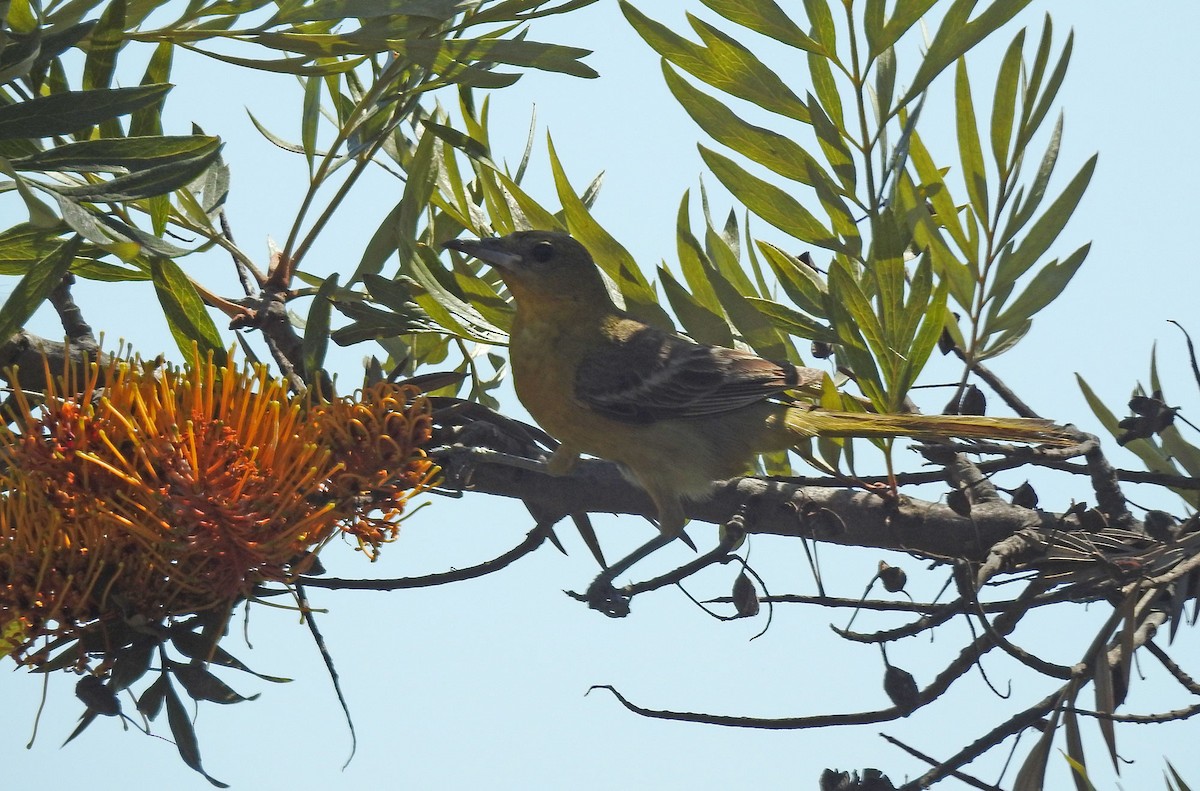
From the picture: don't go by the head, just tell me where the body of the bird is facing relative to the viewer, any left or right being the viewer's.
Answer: facing to the left of the viewer
